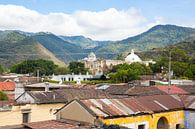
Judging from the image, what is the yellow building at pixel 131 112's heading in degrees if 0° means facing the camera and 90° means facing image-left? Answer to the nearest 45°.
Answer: approximately 315°

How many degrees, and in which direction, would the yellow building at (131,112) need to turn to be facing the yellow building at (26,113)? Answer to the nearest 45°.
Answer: approximately 135° to its right
